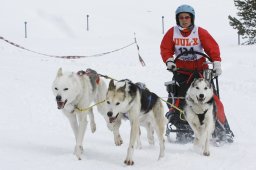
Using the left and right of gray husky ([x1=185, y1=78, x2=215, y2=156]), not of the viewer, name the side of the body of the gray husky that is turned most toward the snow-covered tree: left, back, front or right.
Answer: back

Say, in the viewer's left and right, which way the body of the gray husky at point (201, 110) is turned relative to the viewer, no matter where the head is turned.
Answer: facing the viewer

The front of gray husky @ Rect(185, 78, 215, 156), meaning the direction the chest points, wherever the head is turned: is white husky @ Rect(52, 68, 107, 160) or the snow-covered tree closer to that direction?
the white husky

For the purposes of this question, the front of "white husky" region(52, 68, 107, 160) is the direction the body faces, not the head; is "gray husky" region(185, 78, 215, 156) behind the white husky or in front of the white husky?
behind

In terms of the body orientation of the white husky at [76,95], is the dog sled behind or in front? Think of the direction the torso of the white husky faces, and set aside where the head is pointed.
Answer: behind

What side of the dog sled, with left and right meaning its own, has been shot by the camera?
front

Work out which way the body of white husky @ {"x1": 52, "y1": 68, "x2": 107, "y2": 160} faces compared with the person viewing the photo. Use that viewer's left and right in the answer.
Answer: facing the viewer and to the left of the viewer

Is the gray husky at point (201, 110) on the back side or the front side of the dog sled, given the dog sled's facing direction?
on the front side

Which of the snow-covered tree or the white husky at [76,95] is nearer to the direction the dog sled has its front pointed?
the white husky

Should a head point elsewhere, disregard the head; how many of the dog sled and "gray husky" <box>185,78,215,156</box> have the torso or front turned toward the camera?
2

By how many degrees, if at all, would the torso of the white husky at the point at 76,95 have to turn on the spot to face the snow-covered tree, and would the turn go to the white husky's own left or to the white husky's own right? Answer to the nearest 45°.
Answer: approximately 180°

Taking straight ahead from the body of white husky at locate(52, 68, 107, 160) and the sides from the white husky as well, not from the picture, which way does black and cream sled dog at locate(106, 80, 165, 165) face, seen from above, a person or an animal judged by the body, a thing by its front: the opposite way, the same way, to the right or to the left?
the same way

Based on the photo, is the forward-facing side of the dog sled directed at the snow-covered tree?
no

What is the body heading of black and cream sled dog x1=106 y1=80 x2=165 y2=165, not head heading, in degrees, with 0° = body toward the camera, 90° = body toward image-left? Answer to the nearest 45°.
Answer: approximately 45°
